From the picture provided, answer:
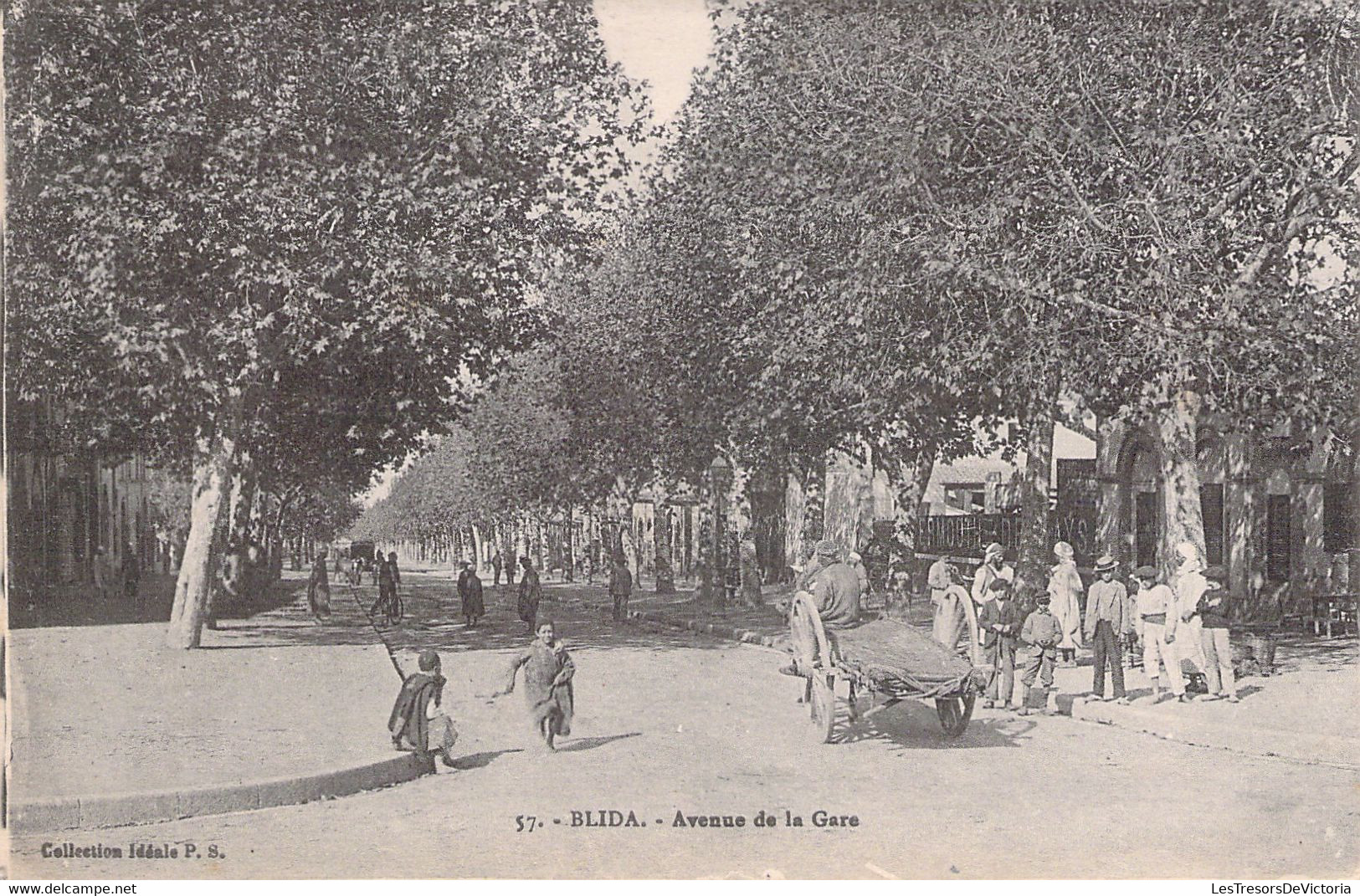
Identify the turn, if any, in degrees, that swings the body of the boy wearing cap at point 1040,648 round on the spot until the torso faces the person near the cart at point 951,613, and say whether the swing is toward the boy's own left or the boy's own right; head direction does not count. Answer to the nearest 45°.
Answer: approximately 90° to the boy's own right

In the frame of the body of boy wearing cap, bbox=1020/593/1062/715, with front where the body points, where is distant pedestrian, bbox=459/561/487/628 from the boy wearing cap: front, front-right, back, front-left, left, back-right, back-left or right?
back-right

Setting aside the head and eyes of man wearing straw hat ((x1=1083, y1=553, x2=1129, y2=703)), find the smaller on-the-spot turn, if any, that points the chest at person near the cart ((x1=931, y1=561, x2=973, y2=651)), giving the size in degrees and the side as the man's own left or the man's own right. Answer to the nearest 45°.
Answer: approximately 90° to the man's own right

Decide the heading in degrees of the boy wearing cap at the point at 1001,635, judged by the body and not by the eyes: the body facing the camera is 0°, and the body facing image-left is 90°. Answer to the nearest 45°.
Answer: approximately 0°

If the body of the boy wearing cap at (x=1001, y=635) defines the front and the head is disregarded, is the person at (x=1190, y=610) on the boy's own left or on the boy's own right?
on the boy's own left

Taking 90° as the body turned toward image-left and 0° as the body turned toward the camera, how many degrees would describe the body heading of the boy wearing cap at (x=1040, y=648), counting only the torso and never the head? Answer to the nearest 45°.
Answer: approximately 0°
